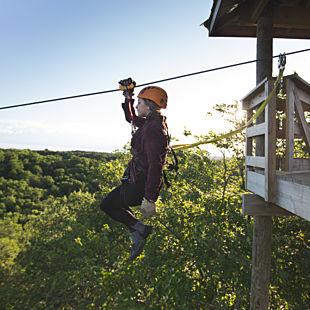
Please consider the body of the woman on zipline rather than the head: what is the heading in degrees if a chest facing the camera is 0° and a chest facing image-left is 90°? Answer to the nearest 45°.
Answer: approximately 90°

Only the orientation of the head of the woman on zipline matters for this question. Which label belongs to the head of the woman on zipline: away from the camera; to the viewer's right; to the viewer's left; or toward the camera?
to the viewer's left

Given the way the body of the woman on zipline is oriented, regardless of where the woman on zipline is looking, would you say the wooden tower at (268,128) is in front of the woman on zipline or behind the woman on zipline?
behind
